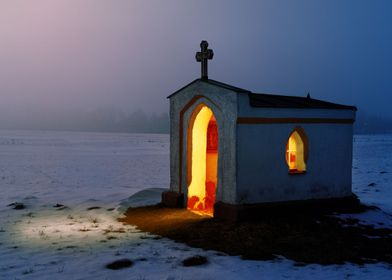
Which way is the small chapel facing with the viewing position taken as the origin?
facing the viewer and to the left of the viewer
